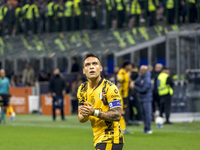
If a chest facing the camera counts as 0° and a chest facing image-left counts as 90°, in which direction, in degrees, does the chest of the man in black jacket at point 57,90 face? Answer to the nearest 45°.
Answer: approximately 0°
